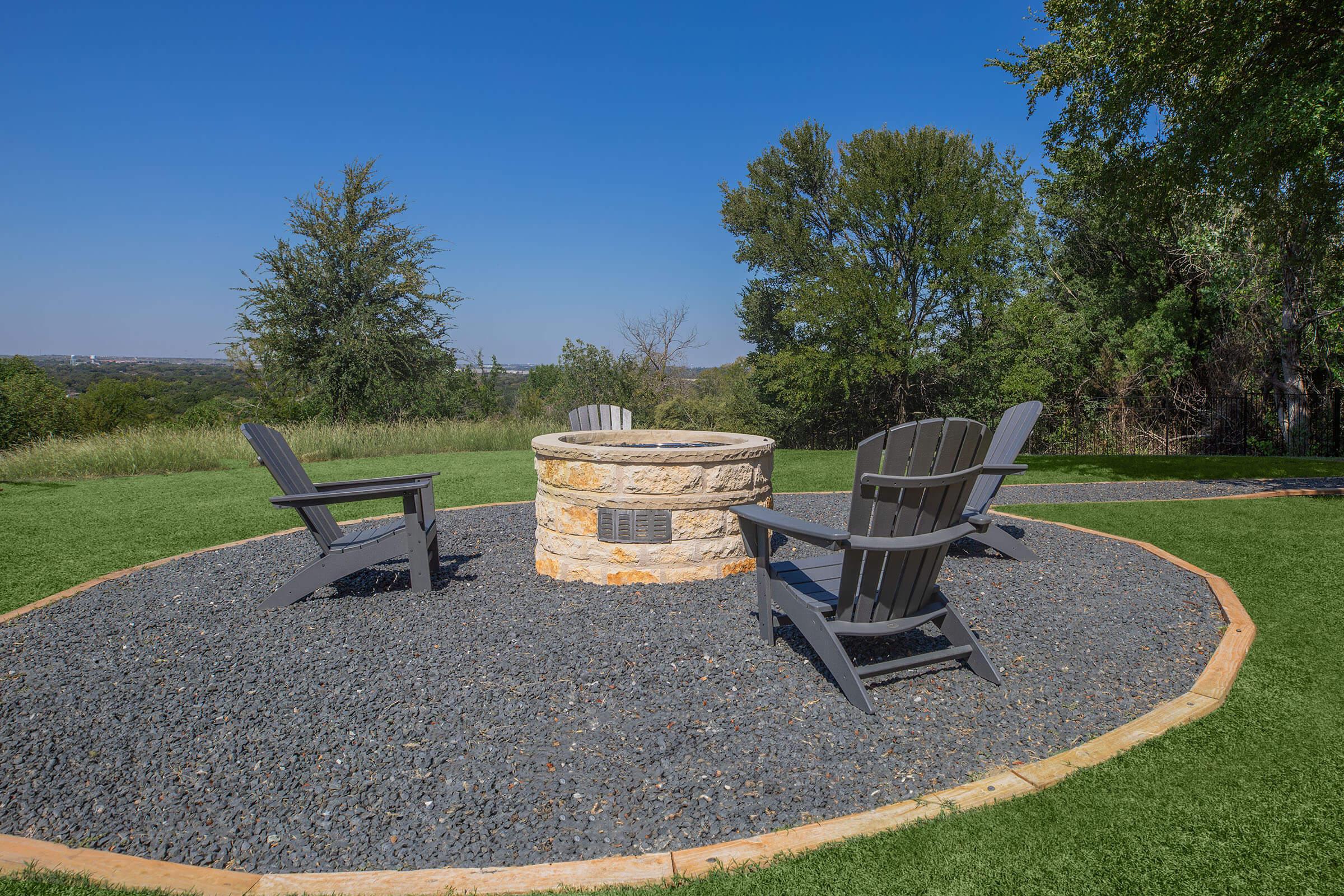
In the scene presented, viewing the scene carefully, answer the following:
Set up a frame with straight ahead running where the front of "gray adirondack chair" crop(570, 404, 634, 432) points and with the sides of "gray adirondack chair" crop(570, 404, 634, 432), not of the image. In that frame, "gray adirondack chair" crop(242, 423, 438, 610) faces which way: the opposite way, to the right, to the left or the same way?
to the left

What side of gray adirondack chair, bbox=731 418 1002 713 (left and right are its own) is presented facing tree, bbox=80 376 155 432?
front

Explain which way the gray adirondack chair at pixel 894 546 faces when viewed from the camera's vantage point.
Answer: facing away from the viewer and to the left of the viewer

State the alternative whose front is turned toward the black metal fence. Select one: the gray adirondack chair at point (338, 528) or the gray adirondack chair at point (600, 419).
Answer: the gray adirondack chair at point (338, 528)

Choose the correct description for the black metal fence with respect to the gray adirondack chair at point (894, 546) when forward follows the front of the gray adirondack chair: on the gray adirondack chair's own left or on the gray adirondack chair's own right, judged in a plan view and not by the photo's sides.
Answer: on the gray adirondack chair's own right

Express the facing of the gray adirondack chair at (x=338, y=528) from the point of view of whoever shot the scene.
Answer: facing to the right of the viewer

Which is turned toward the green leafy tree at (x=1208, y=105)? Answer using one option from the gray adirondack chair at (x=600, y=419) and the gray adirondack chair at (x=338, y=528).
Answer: the gray adirondack chair at (x=338, y=528)

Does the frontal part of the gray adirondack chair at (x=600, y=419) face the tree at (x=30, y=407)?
no

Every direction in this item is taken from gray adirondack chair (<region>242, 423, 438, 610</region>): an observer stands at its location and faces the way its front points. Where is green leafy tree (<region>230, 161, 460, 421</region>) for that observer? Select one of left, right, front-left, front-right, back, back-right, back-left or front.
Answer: left

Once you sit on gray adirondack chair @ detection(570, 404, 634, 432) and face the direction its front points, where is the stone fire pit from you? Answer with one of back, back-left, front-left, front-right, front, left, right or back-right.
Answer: front

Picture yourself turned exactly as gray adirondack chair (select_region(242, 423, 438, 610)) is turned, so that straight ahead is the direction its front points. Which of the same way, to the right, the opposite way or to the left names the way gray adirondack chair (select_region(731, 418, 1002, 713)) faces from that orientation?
to the left

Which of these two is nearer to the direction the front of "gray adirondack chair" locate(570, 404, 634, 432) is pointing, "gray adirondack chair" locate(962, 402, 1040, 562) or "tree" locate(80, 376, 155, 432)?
the gray adirondack chair

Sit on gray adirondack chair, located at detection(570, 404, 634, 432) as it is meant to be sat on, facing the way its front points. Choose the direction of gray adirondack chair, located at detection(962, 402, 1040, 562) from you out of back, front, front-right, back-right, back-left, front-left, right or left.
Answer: front-left

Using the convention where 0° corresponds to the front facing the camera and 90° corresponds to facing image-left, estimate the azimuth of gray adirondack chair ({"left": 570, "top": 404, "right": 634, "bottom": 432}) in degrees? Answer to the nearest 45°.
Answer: approximately 0°

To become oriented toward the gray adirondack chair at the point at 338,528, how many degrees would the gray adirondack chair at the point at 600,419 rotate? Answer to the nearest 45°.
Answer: approximately 45° to its right

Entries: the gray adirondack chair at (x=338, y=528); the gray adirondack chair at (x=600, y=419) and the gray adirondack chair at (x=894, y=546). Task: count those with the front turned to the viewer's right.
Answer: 1

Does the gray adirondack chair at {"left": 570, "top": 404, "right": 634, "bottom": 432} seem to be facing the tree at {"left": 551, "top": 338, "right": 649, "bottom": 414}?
no

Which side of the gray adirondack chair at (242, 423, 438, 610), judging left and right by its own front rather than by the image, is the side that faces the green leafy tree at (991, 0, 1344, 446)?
front

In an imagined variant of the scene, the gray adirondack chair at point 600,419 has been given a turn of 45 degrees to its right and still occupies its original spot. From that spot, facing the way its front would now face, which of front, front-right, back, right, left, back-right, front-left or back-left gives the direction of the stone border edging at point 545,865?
front-left
